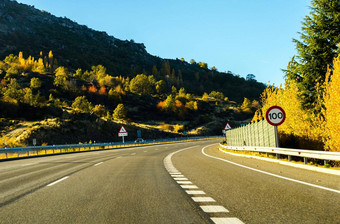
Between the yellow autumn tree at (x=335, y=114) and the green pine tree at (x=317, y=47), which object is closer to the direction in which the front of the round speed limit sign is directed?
the yellow autumn tree

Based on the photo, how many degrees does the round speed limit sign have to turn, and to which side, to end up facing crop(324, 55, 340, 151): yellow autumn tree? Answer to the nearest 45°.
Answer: approximately 90° to its left

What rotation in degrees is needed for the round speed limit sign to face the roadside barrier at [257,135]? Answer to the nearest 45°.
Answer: approximately 180°

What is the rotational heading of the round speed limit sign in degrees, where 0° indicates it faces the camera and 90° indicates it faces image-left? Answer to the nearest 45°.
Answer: approximately 0°

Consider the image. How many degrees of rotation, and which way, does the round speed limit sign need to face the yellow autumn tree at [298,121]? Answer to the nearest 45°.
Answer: approximately 180°

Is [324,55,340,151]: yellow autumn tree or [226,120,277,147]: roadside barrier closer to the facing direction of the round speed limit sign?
the yellow autumn tree
